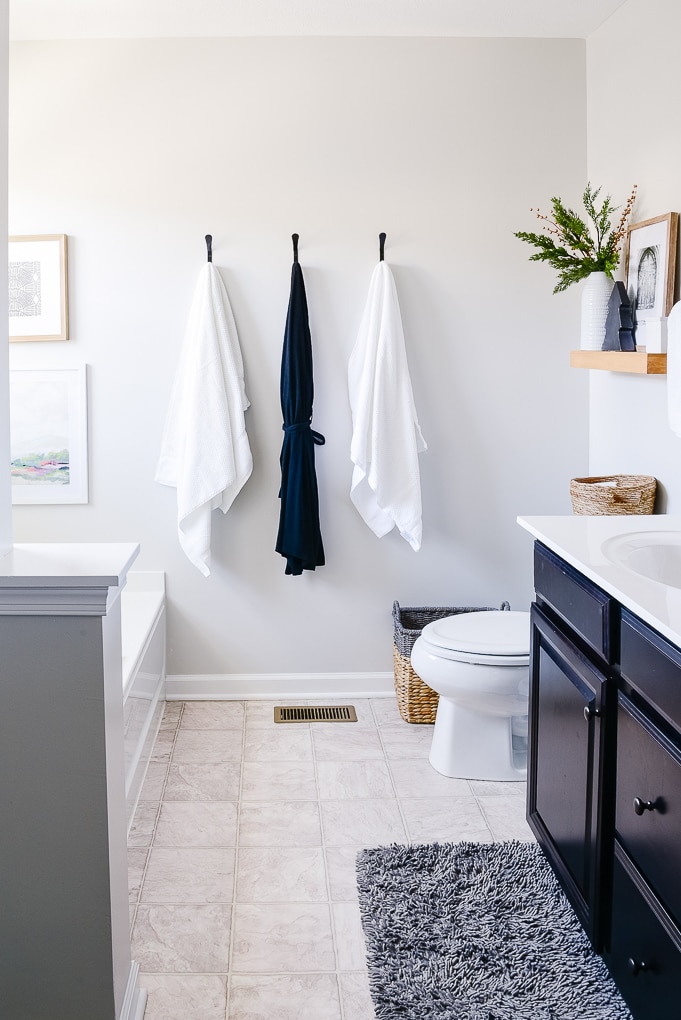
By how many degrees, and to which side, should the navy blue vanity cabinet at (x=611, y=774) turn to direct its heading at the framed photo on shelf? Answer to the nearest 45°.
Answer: approximately 135° to its right

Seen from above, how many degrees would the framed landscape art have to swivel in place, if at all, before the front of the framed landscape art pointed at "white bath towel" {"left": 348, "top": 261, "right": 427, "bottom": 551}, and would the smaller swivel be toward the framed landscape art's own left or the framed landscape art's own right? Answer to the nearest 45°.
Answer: approximately 90° to the framed landscape art's own left

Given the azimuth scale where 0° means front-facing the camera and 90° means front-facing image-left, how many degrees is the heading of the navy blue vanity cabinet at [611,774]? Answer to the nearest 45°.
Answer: approximately 45°

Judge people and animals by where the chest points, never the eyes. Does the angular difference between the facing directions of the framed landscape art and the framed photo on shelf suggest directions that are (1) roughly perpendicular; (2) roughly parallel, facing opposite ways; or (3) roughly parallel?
roughly perpendicular

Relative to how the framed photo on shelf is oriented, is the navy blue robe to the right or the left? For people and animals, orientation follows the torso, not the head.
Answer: on its right

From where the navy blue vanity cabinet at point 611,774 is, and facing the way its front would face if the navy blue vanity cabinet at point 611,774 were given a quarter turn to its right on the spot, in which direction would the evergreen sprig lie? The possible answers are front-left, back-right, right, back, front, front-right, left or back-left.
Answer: front-right

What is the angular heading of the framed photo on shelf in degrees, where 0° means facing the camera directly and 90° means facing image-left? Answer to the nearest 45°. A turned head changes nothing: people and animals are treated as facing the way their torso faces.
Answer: approximately 45°
